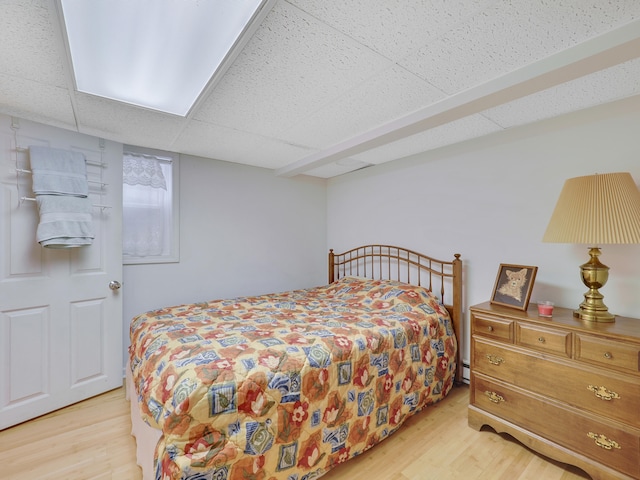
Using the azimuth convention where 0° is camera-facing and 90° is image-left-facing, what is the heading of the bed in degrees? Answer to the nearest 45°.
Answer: approximately 45°

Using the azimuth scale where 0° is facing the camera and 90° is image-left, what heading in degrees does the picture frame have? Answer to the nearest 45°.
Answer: approximately 0°

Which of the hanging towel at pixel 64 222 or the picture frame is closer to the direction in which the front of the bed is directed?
the hanging towel

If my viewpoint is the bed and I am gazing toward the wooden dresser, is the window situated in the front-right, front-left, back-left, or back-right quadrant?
back-left

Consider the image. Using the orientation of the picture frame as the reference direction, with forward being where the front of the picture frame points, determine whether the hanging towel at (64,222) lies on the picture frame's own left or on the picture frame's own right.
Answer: on the picture frame's own right

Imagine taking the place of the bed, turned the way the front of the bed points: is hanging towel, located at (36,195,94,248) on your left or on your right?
on your right

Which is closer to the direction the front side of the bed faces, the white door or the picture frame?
the white door

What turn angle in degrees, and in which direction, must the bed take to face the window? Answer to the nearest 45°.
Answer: approximately 90° to its right

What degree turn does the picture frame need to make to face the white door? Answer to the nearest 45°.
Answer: approximately 45° to its right
